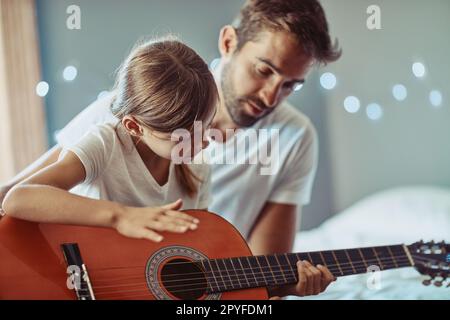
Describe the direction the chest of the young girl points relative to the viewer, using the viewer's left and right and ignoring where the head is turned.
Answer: facing the viewer and to the right of the viewer

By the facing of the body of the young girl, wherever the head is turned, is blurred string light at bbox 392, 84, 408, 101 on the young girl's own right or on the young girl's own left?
on the young girl's own left
